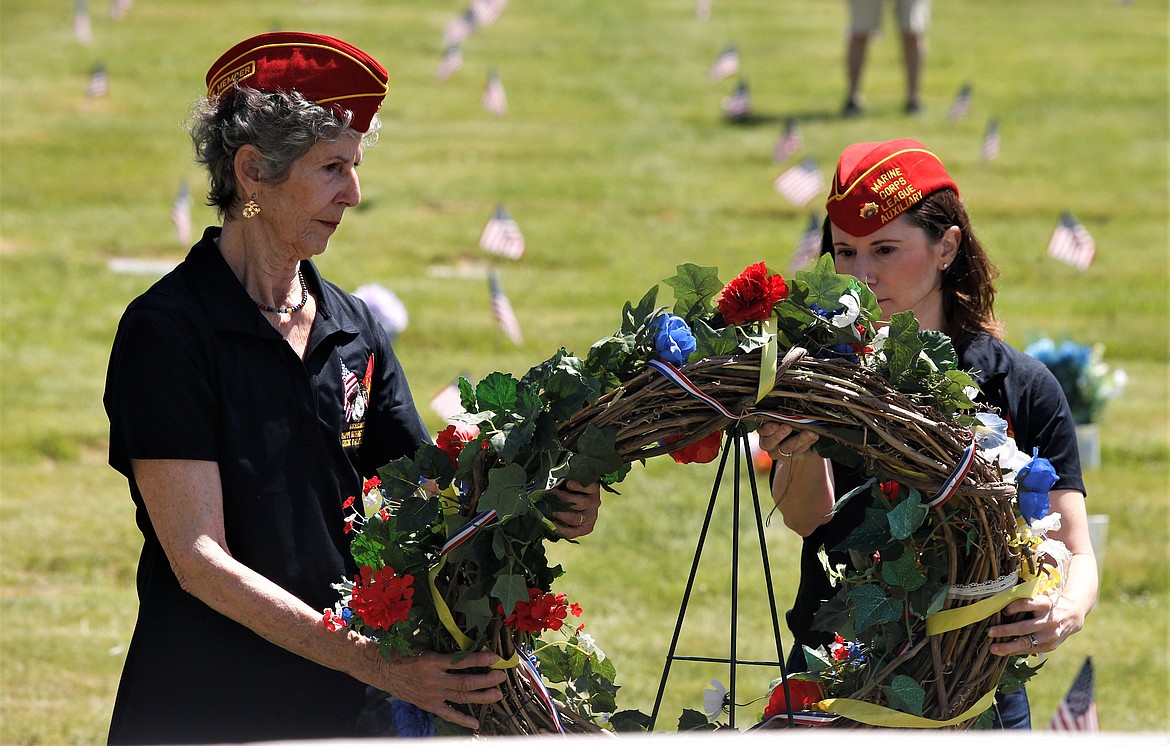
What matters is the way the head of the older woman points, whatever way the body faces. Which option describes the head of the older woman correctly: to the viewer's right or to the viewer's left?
to the viewer's right

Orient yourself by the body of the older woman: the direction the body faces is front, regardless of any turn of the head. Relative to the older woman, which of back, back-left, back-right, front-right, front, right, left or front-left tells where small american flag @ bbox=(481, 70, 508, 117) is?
back-left

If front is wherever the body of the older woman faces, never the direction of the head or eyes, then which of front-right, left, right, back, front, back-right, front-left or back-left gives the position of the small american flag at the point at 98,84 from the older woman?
back-left

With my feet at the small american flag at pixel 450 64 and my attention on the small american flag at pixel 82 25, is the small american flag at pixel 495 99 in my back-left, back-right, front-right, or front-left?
back-left

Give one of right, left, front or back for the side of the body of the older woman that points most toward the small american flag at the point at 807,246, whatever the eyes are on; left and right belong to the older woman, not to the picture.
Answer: left

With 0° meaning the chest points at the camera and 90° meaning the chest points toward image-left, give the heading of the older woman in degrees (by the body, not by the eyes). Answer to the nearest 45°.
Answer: approximately 315°

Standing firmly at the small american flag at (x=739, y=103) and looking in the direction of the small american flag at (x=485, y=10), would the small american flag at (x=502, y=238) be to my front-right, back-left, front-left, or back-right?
back-left
